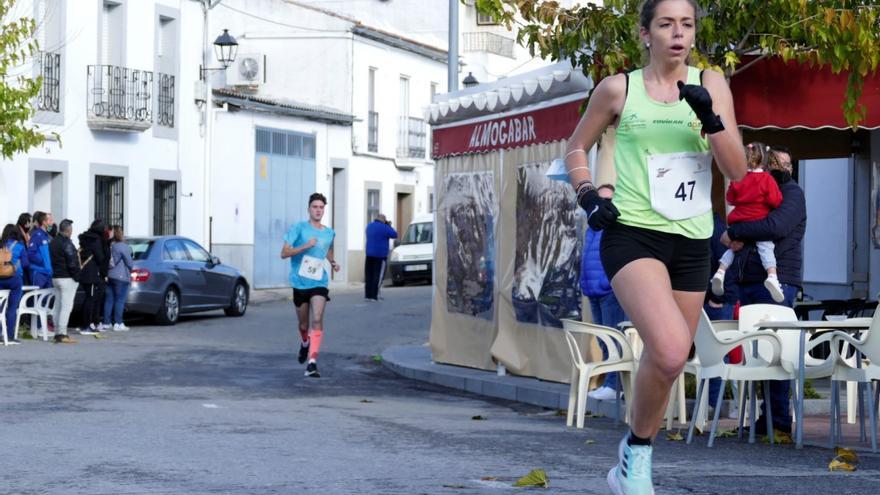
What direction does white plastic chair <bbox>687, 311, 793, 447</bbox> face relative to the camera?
to the viewer's right

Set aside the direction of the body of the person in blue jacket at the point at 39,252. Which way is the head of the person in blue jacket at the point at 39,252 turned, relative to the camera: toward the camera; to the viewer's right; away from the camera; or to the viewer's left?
to the viewer's right

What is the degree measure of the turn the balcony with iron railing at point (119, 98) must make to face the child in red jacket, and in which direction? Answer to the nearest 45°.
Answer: approximately 45° to its right

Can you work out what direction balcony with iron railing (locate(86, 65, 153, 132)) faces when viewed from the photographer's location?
facing the viewer and to the right of the viewer

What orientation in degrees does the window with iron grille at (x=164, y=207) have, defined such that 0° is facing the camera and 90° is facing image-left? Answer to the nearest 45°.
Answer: approximately 0°

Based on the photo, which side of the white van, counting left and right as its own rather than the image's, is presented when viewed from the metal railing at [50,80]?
front

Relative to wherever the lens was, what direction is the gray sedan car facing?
facing away from the viewer and to the right of the viewer

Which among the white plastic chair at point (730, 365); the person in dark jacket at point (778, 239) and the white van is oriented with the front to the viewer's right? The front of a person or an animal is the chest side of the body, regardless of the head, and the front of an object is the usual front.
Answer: the white plastic chair

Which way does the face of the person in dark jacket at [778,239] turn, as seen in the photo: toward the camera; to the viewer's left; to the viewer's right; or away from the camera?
to the viewer's left

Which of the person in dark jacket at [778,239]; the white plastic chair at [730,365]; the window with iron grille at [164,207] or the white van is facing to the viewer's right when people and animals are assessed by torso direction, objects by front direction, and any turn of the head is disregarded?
the white plastic chair

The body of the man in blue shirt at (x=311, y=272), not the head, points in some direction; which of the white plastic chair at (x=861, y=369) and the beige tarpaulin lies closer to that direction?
the white plastic chair
